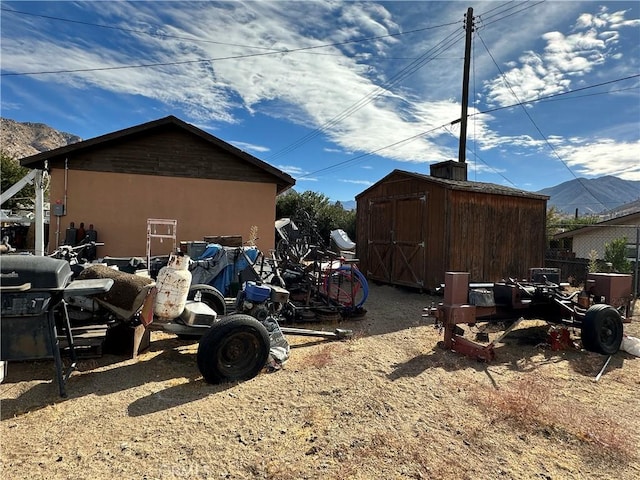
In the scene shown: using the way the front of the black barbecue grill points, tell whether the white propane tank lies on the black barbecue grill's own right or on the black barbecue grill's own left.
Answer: on the black barbecue grill's own left

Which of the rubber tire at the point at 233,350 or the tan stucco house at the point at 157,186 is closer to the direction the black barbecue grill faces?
the rubber tire

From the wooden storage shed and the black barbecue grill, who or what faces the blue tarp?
the wooden storage shed

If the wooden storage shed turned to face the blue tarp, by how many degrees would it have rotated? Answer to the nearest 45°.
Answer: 0° — it already faces it

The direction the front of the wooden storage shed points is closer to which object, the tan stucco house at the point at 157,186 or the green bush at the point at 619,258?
the tan stucco house

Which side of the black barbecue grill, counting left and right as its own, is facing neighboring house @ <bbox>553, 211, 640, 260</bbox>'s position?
left

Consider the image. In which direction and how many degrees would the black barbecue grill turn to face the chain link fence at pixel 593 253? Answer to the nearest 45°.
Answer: approximately 90° to its left

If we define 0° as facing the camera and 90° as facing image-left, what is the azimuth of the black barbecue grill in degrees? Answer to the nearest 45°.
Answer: approximately 0°

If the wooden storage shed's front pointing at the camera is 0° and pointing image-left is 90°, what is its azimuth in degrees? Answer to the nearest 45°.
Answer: approximately 45°

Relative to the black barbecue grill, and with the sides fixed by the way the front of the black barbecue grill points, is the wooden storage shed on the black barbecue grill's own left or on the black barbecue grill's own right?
on the black barbecue grill's own left

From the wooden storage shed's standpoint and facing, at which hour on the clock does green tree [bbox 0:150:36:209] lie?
The green tree is roughly at 2 o'clock from the wooden storage shed.

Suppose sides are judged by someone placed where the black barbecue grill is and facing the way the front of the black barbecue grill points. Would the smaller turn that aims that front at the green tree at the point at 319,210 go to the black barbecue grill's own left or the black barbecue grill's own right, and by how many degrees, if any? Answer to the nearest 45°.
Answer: approximately 135° to the black barbecue grill's own left
